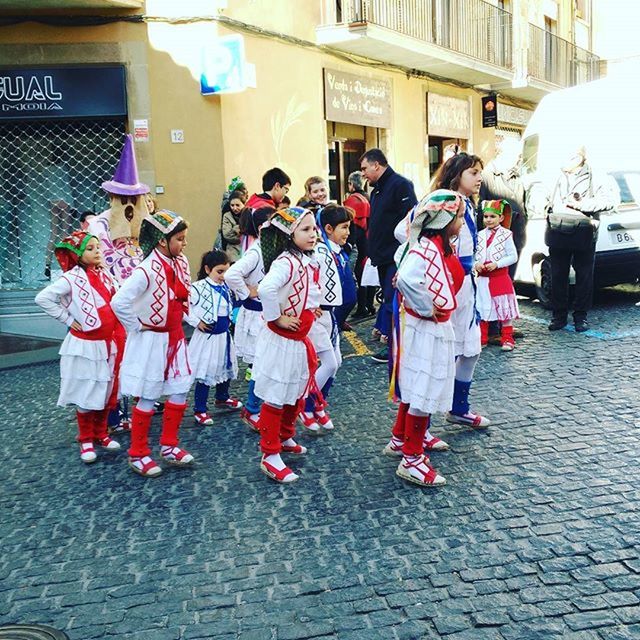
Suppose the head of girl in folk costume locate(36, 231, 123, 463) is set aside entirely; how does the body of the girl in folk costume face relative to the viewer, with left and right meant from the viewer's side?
facing the viewer and to the right of the viewer

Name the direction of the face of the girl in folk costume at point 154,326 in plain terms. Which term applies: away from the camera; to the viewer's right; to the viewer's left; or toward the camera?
to the viewer's right

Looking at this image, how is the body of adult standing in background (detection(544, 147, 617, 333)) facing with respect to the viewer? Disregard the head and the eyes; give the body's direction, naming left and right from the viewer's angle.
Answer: facing the viewer

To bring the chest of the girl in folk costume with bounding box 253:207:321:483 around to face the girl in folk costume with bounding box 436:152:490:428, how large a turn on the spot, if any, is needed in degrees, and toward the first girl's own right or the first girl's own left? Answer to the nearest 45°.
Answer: approximately 90° to the first girl's own left

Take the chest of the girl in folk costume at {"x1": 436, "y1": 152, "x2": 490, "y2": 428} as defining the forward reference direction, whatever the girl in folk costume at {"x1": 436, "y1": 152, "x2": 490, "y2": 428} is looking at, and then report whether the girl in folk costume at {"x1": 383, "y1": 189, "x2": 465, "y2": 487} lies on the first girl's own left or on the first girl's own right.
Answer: on the first girl's own right

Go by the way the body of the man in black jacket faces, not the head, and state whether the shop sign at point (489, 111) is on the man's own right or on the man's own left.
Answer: on the man's own right

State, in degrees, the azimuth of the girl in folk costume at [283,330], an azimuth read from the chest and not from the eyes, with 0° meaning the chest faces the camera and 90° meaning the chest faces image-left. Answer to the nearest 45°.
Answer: approximately 315°

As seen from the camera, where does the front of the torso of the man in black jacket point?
to the viewer's left

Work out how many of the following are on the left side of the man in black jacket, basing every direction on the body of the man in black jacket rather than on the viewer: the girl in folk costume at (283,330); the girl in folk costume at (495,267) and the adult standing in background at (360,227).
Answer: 1

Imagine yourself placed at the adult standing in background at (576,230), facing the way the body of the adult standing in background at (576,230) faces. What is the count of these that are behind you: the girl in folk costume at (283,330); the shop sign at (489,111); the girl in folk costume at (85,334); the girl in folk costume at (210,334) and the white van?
2
